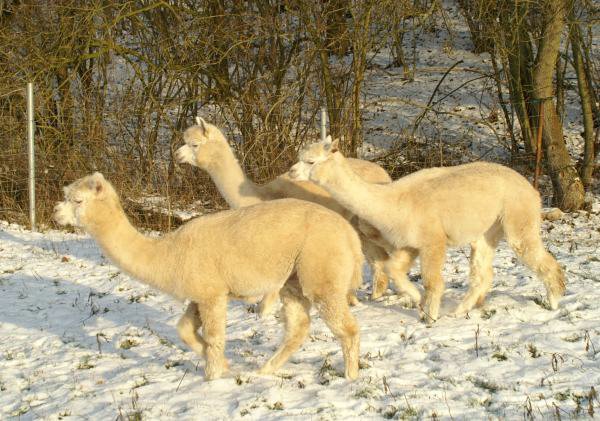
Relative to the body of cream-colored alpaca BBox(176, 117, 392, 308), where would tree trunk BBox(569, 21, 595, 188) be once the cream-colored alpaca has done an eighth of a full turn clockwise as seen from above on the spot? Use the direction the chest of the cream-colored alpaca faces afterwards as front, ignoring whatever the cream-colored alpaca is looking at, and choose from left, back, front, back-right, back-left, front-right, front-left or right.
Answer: right

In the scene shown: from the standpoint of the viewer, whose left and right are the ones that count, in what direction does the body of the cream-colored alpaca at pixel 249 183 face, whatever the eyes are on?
facing to the left of the viewer

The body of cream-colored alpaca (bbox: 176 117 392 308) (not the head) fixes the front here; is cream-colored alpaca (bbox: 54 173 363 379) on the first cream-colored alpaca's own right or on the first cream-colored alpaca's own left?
on the first cream-colored alpaca's own left

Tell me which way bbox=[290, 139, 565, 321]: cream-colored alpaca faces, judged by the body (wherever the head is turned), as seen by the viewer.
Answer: to the viewer's left

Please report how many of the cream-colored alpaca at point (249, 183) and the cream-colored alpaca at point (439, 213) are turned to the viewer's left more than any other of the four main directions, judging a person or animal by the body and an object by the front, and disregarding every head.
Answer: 2

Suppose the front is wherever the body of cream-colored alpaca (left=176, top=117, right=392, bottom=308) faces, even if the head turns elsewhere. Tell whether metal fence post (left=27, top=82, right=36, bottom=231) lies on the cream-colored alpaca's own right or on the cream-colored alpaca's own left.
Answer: on the cream-colored alpaca's own right

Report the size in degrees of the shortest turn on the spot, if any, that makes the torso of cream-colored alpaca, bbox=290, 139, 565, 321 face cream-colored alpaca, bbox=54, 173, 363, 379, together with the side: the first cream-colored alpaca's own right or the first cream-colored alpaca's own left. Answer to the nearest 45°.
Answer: approximately 45° to the first cream-colored alpaca's own left

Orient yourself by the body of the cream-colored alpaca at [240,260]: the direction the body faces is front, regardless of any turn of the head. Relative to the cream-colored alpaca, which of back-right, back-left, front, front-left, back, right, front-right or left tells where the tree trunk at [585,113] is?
back-right

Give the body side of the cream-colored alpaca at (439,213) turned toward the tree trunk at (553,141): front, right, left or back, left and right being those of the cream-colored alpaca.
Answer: right

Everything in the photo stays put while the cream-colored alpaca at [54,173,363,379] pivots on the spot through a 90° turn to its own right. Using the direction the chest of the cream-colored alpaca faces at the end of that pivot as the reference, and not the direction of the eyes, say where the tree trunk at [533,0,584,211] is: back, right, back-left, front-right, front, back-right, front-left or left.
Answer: front-right

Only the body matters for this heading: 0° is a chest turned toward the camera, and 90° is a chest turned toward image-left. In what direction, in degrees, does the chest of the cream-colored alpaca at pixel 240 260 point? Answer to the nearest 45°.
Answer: approximately 90°
